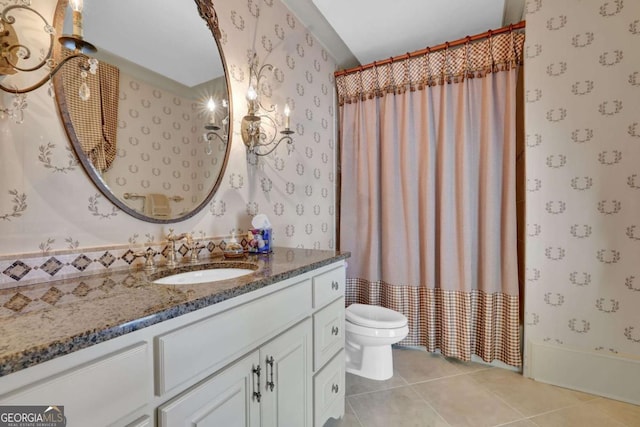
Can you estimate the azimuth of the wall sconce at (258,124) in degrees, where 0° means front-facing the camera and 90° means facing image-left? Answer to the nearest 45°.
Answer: approximately 315°

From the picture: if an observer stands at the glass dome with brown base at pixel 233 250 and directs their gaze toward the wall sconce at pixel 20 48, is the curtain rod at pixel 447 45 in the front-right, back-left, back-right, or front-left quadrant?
back-left

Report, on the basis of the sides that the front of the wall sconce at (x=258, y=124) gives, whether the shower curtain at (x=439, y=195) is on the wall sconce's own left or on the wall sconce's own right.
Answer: on the wall sconce's own left
